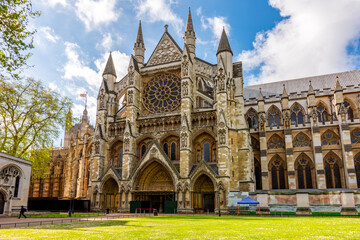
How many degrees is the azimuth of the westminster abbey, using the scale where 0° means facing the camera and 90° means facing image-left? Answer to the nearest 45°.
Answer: approximately 0°

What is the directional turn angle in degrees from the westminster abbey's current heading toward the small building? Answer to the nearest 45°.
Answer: approximately 45° to its right
